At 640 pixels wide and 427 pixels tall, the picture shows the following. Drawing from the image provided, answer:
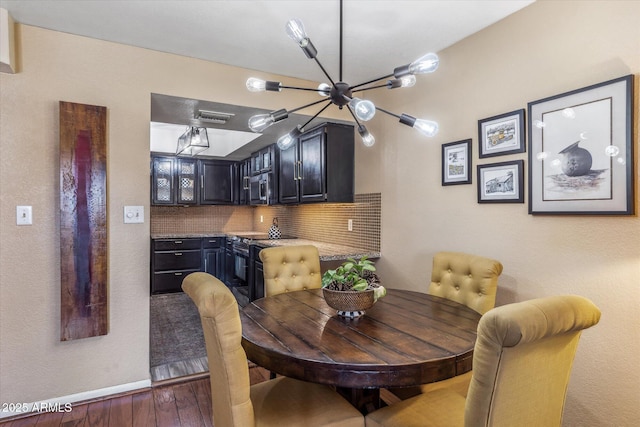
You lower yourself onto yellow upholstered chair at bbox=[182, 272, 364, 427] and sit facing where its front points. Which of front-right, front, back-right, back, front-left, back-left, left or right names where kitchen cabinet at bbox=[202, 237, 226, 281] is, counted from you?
left

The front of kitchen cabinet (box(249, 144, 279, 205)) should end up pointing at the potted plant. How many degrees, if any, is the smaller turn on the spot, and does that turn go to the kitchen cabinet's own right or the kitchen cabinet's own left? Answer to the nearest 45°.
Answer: approximately 45° to the kitchen cabinet's own left

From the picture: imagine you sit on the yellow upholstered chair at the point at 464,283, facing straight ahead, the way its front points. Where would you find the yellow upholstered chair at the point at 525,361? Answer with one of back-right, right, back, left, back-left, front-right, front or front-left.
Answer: front-left

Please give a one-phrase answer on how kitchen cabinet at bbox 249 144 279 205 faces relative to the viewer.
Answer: facing the viewer and to the left of the viewer

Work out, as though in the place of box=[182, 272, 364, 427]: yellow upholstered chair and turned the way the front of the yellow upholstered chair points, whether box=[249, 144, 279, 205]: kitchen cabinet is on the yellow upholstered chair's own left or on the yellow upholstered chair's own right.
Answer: on the yellow upholstered chair's own left

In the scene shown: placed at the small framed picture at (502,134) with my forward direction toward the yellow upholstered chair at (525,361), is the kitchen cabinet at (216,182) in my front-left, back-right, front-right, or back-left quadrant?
back-right

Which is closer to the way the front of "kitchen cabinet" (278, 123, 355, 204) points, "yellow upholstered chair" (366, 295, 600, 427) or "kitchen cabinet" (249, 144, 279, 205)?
the yellow upholstered chair

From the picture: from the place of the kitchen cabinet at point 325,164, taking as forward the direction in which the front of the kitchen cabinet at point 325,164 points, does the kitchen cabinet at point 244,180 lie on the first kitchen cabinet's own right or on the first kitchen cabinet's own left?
on the first kitchen cabinet's own right

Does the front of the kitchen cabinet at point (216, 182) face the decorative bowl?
yes

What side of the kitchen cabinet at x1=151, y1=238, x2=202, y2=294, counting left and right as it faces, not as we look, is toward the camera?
front

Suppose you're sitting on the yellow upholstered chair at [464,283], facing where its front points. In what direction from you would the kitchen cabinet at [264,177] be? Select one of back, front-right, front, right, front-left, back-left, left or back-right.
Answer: right

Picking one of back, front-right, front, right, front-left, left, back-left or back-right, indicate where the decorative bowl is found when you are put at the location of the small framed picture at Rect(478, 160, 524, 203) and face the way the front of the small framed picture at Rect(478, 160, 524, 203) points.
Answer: front

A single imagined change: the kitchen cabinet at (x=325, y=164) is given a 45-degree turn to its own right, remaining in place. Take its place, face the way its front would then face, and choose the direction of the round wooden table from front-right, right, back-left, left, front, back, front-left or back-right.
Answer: left

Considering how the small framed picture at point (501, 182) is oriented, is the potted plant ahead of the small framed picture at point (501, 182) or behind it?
ahead
